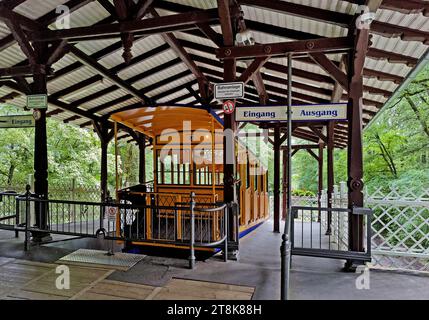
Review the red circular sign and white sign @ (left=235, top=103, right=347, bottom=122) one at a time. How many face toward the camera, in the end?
2

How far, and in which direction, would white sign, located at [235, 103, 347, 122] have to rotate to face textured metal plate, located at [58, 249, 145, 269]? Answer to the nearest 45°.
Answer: approximately 90° to its right

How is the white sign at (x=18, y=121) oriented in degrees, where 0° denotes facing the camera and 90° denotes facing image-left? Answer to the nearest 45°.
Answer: approximately 0°
